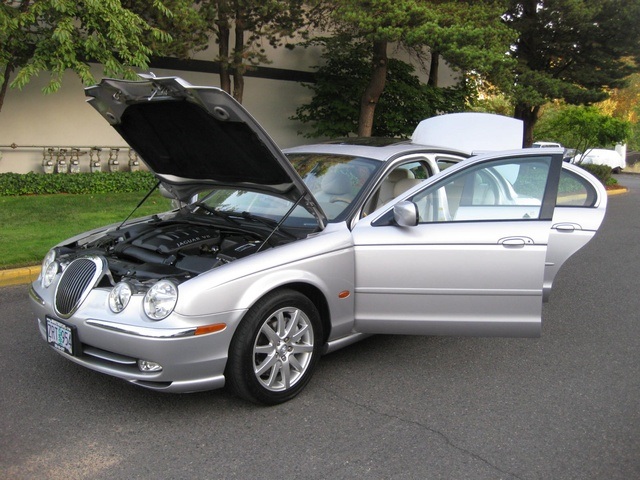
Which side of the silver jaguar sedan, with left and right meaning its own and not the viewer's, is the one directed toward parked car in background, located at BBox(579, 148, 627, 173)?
back

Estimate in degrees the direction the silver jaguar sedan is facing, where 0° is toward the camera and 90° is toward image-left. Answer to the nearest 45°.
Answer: approximately 45°

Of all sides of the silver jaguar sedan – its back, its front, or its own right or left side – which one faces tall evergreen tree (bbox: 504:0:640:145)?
back

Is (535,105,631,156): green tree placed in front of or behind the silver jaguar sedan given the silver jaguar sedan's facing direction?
behind

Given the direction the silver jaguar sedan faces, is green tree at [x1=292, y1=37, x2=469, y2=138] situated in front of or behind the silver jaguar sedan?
behind

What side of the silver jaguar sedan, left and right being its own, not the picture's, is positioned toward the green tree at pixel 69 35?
right

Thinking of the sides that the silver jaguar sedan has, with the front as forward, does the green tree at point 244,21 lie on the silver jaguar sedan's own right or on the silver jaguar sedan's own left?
on the silver jaguar sedan's own right
